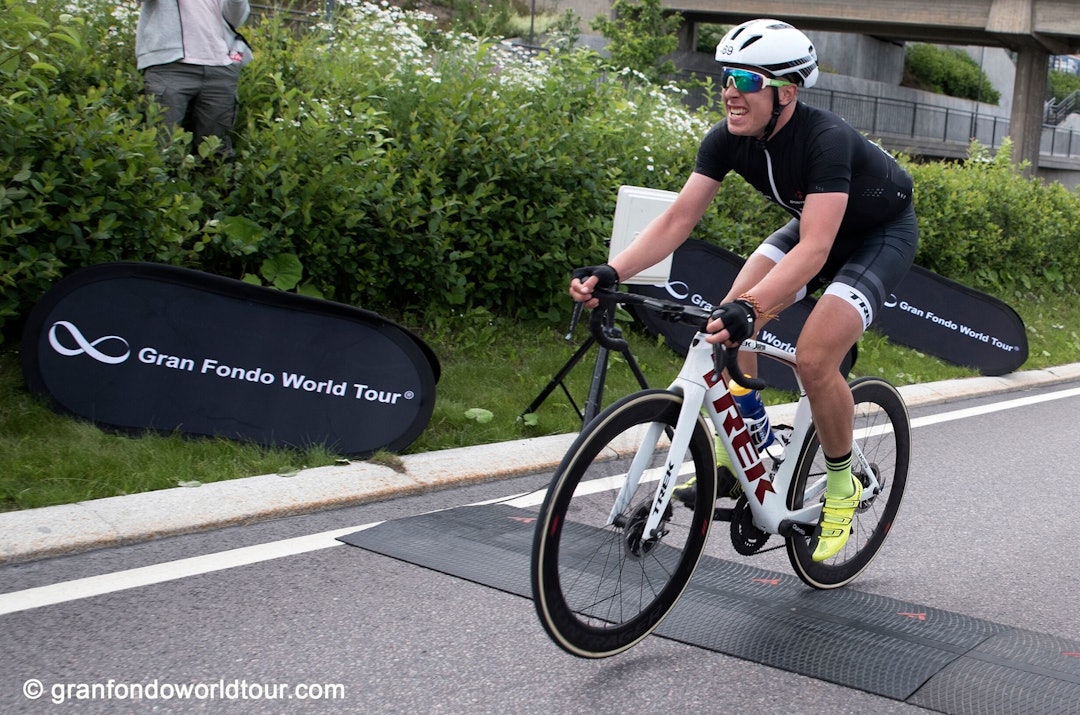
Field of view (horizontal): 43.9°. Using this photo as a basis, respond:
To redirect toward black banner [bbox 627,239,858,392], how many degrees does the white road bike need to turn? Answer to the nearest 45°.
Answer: approximately 135° to its right

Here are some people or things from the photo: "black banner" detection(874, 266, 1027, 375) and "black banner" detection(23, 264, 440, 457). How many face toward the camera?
2

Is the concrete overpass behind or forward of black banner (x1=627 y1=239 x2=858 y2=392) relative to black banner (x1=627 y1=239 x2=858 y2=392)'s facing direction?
behind

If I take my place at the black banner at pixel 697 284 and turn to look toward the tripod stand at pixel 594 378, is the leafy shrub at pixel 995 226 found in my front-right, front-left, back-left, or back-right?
back-left

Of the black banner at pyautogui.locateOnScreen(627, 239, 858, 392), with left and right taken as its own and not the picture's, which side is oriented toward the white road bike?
front

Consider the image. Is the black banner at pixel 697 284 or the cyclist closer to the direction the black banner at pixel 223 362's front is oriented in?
the cyclist

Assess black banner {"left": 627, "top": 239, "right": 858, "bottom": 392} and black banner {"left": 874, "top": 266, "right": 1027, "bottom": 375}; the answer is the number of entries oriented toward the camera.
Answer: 2

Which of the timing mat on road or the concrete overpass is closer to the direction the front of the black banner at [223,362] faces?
the timing mat on road

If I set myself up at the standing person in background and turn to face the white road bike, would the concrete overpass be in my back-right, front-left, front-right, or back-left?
back-left

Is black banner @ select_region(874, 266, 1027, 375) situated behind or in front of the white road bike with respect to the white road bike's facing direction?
behind

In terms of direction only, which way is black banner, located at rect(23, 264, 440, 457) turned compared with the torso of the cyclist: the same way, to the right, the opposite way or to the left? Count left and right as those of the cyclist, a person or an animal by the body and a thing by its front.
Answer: to the left

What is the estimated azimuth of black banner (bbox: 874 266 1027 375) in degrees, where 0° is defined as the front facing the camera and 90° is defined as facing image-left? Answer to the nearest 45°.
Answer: approximately 0°

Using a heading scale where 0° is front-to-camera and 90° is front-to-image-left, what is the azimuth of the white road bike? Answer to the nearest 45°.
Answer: approximately 45°
